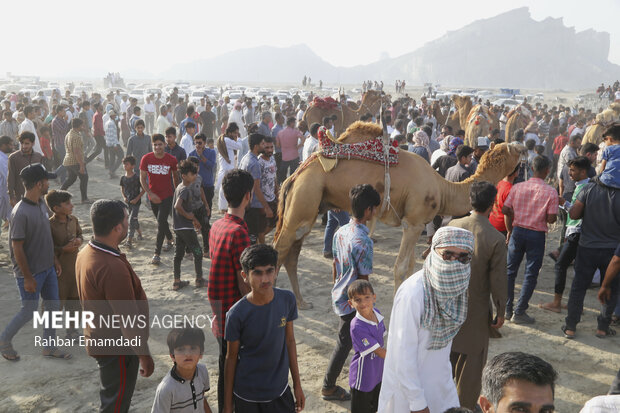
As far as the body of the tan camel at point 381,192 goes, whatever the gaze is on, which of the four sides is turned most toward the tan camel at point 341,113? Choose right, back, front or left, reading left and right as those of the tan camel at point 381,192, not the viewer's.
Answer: left

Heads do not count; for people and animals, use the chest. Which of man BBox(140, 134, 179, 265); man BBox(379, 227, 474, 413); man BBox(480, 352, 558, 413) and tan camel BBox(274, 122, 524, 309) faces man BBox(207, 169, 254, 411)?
man BBox(140, 134, 179, 265)

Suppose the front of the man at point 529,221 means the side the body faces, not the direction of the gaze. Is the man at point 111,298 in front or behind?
behind

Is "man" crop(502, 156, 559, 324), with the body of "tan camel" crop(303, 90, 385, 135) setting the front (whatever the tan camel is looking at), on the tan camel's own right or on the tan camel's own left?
on the tan camel's own right

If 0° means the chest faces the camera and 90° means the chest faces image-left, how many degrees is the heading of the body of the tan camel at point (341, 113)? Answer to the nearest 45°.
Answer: approximately 270°

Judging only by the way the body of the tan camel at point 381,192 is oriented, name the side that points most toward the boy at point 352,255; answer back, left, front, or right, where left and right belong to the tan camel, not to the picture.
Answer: right

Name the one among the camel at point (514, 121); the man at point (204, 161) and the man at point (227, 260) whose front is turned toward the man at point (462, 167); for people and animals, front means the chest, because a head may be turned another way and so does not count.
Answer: the man at point (227, 260)

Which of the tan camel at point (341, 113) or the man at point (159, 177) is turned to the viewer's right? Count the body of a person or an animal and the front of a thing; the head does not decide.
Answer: the tan camel

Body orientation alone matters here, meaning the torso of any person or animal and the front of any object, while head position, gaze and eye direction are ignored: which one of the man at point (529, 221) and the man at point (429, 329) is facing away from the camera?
the man at point (529, 221)
